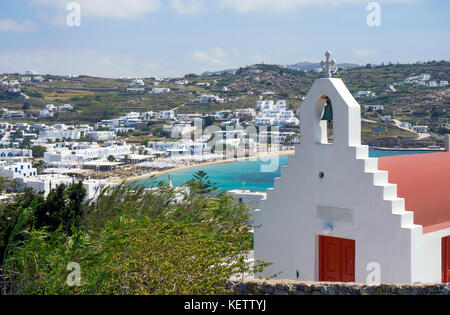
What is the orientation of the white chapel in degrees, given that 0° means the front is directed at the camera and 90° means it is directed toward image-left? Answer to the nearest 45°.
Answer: approximately 45°
